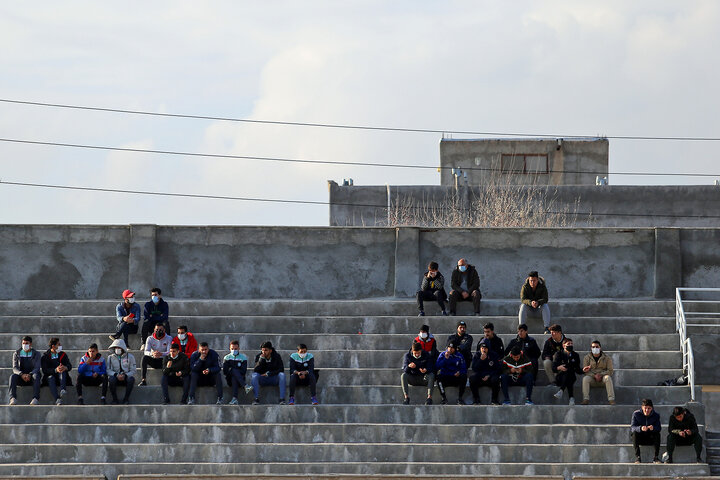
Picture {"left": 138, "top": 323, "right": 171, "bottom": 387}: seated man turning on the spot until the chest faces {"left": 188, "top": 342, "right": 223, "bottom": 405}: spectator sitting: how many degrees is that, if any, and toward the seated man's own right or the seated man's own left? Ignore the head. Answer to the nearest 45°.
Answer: approximately 90° to the seated man's own left

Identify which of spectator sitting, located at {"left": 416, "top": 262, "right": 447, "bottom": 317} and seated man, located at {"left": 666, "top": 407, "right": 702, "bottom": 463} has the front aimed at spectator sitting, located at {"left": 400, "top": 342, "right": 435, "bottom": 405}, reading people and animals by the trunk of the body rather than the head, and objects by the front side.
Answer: spectator sitting, located at {"left": 416, "top": 262, "right": 447, "bottom": 317}

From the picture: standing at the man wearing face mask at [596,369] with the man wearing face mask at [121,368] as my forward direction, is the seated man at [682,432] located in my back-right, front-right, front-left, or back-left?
back-left

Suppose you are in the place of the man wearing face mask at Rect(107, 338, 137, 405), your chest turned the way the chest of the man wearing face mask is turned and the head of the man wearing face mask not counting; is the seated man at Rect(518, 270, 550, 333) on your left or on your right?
on your left

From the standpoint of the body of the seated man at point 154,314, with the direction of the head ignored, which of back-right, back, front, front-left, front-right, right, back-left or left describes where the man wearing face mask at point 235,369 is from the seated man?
front-left

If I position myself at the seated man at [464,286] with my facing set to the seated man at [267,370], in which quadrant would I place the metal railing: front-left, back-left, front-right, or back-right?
back-left

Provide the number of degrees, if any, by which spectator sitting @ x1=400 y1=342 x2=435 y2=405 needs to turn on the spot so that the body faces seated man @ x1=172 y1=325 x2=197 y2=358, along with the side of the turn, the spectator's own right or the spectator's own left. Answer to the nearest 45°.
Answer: approximately 90° to the spectator's own right

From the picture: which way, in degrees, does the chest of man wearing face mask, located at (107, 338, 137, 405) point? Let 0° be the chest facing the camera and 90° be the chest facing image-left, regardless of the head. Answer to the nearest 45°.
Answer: approximately 0°

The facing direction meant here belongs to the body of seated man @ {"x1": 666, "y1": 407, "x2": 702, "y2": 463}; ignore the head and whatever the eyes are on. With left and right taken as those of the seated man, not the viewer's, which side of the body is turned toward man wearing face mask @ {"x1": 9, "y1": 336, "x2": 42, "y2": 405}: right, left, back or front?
right

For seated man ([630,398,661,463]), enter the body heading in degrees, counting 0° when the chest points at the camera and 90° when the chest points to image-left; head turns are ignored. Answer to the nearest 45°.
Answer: approximately 0°

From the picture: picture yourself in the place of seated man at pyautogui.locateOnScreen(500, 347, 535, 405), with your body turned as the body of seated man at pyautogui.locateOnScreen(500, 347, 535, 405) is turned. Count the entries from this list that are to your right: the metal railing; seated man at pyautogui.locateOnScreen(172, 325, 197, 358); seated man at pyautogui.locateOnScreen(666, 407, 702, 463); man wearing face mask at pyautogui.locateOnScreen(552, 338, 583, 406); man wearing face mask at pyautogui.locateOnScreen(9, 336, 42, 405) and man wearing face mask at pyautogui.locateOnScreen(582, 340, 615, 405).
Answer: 2

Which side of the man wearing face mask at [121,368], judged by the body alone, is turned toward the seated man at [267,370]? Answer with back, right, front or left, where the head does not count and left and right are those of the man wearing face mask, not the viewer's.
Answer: left
